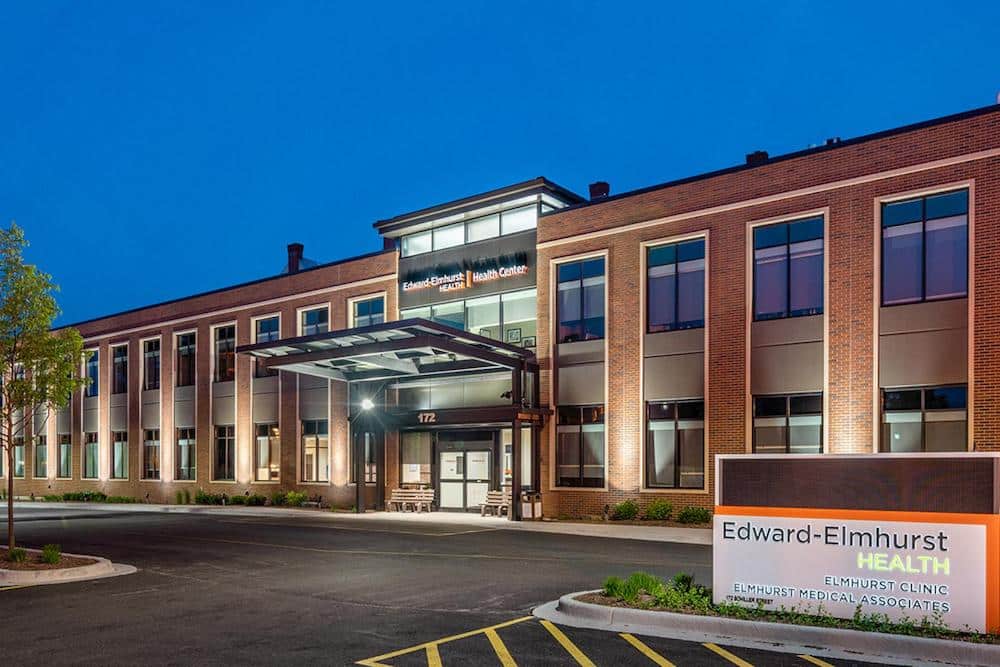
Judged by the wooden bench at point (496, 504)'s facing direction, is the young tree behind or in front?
in front

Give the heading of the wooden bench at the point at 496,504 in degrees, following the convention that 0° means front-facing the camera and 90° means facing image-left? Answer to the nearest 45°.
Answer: approximately 45°

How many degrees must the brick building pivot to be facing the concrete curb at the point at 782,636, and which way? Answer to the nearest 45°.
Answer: approximately 45° to its left

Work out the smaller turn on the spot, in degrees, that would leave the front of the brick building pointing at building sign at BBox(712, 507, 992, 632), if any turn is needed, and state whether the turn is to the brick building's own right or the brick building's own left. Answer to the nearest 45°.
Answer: approximately 45° to the brick building's own left

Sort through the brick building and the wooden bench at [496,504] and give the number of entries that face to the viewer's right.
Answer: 0

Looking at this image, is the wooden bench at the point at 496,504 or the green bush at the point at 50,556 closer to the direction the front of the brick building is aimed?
the green bush

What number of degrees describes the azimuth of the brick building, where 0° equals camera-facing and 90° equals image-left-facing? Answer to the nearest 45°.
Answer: approximately 45°
